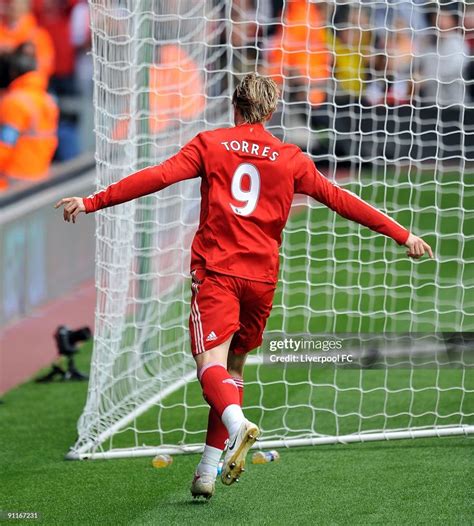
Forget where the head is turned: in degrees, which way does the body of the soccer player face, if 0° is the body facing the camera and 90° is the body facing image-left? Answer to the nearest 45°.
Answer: approximately 180°

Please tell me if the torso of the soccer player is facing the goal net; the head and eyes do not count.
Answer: yes

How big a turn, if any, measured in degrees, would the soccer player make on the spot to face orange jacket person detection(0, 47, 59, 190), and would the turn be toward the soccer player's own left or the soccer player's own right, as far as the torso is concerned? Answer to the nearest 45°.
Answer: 0° — they already face them

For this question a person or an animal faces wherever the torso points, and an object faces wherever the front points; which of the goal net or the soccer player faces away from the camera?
the soccer player

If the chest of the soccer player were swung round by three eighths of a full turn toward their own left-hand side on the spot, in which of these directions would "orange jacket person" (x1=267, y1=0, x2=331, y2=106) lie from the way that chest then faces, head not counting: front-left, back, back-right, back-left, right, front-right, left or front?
back-right

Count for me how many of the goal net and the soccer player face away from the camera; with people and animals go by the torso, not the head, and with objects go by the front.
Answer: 1
